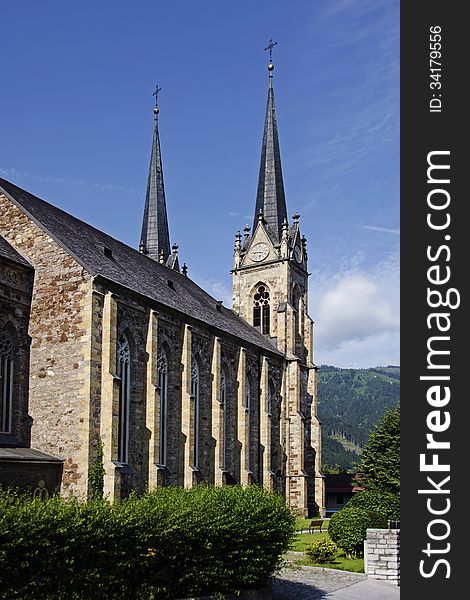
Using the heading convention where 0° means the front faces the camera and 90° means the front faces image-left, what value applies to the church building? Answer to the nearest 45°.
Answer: approximately 225°

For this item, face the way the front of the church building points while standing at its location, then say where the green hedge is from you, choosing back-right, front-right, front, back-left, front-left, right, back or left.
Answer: back-right

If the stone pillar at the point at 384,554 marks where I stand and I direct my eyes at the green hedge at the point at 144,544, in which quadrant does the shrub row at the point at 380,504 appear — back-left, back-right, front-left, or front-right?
back-right

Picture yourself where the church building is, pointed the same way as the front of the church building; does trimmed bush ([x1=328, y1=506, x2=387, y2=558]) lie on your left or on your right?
on your right

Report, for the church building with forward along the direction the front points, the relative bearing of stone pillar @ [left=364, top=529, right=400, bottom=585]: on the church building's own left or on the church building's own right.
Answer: on the church building's own right

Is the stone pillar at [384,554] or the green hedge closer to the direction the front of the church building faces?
the stone pillar

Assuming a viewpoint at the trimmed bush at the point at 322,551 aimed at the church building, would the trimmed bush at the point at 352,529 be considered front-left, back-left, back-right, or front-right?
back-right

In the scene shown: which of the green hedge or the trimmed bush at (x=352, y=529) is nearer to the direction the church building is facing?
the trimmed bush

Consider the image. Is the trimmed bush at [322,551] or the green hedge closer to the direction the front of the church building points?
the trimmed bush
